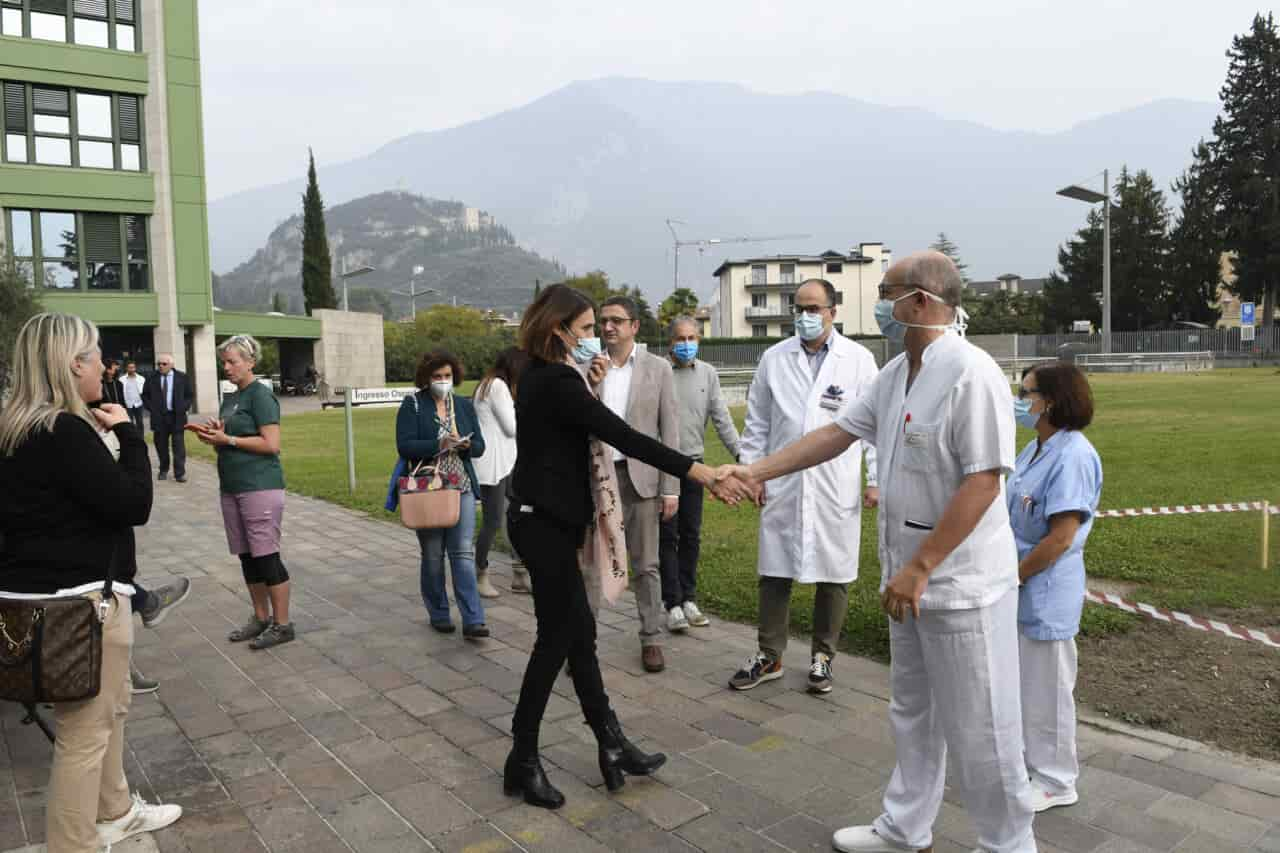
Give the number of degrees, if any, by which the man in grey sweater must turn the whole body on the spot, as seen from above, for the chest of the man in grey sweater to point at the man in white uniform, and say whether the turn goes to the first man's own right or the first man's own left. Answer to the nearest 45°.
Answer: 0° — they already face them

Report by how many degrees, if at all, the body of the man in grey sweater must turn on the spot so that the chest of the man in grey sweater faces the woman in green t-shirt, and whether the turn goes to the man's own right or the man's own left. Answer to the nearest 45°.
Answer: approximately 90° to the man's own right

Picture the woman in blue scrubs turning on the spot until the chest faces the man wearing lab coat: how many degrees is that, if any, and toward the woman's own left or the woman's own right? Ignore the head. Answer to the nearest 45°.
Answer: approximately 45° to the woman's own right

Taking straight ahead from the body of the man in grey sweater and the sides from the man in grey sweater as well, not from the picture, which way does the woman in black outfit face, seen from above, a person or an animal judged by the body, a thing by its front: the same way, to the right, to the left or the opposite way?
to the left

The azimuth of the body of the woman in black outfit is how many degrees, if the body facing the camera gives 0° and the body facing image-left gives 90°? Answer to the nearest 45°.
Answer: approximately 270°

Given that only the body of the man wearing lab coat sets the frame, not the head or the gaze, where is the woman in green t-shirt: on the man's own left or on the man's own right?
on the man's own right

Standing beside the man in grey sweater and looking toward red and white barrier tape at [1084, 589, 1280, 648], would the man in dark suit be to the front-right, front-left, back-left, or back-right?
back-left

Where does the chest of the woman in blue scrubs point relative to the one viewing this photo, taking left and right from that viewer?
facing to the left of the viewer

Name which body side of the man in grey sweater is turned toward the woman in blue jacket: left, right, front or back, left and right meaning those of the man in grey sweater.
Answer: right

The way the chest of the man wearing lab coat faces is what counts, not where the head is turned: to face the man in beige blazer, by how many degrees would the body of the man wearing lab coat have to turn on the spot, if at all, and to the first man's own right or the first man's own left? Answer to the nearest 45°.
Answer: approximately 90° to the first man's own right
